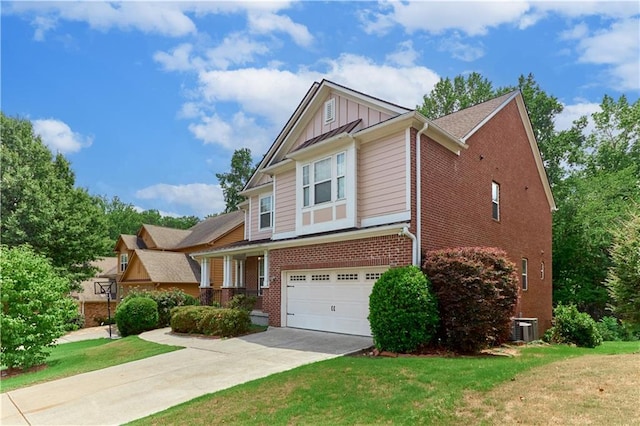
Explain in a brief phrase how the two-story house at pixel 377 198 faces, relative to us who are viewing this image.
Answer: facing the viewer and to the left of the viewer

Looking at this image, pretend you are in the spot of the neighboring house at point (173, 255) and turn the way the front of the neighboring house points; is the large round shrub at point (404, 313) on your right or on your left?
on your left

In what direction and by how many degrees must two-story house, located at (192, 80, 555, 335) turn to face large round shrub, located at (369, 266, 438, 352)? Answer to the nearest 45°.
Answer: approximately 45° to its left

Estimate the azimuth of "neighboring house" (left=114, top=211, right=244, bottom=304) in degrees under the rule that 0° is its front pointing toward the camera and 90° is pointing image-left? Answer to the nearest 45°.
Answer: approximately 45°

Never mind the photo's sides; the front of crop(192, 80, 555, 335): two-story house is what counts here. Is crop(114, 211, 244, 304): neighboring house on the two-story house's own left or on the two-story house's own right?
on the two-story house's own right

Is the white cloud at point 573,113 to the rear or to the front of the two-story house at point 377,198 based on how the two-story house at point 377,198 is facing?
to the rear

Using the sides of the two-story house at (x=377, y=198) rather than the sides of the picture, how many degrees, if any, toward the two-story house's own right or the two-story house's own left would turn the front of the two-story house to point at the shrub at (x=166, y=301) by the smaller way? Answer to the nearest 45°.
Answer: approximately 90° to the two-story house's own right

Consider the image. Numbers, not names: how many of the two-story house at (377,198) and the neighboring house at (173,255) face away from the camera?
0
